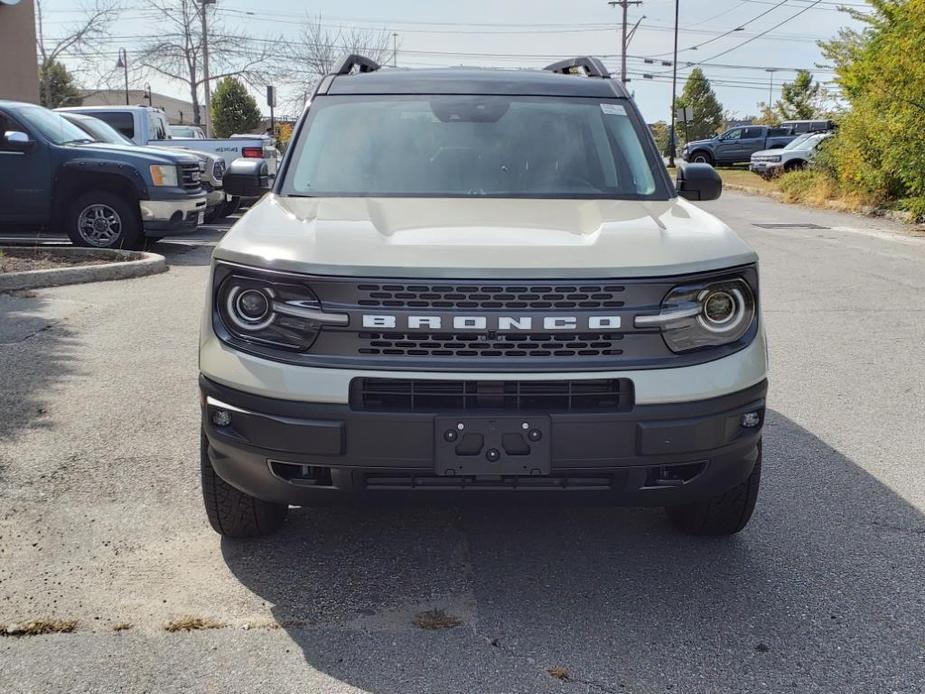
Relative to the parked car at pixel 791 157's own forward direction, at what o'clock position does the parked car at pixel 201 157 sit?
the parked car at pixel 201 157 is roughly at 11 o'clock from the parked car at pixel 791 157.

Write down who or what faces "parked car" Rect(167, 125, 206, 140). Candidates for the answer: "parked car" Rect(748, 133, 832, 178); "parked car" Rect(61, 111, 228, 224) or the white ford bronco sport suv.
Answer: "parked car" Rect(748, 133, 832, 178)

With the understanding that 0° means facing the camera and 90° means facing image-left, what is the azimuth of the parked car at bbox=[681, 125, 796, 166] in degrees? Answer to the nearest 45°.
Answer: approximately 90°

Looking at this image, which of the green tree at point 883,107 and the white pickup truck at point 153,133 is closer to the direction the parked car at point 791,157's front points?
the white pickup truck

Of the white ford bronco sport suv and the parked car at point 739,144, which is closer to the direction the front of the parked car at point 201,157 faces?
the white ford bronco sport suv

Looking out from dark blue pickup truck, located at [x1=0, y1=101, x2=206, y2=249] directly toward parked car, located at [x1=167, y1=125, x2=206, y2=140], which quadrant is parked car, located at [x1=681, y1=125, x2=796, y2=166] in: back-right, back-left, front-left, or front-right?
front-right

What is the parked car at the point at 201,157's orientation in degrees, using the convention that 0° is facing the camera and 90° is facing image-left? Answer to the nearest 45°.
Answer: approximately 315°

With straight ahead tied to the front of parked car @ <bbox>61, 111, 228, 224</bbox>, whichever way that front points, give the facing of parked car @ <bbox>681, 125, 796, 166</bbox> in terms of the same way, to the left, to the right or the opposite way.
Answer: the opposite way

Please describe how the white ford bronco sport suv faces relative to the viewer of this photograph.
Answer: facing the viewer

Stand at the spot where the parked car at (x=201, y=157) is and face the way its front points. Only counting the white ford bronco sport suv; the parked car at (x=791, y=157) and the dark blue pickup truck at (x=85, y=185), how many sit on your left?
1

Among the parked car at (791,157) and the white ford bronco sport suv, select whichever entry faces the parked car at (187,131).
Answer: the parked car at (791,157)

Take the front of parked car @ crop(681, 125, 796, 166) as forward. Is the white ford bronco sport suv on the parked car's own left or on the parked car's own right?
on the parked car's own left

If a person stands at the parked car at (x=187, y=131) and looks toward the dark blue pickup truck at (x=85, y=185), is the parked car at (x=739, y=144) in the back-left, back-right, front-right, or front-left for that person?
back-left

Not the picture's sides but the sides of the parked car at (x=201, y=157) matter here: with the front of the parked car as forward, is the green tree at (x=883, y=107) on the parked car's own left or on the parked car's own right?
on the parked car's own left
